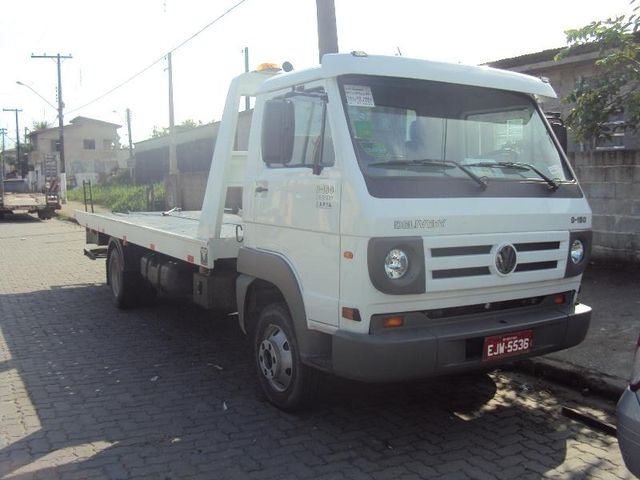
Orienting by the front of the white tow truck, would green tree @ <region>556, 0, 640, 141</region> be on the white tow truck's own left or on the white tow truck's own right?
on the white tow truck's own left

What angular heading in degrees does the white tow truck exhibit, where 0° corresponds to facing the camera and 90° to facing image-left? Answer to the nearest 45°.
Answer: approximately 315°

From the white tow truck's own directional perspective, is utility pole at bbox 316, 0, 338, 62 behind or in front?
behind
